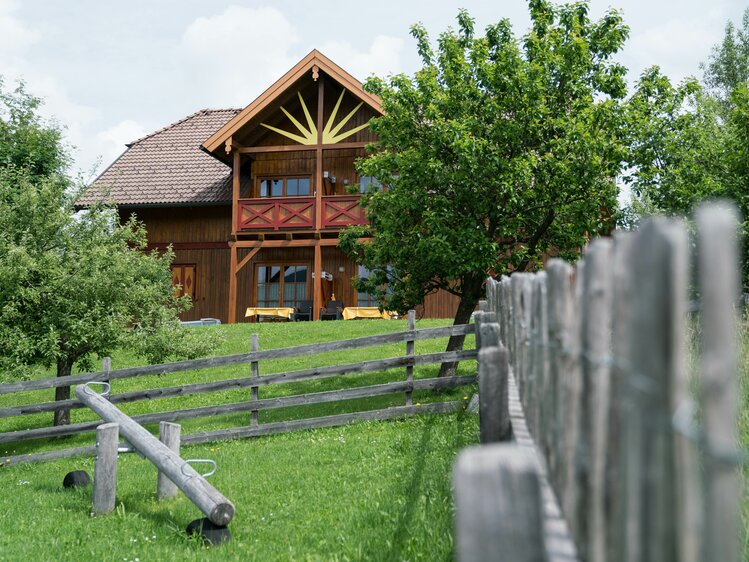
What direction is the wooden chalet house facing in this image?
toward the camera

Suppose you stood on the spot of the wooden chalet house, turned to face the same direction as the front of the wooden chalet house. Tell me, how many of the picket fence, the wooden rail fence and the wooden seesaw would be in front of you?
3

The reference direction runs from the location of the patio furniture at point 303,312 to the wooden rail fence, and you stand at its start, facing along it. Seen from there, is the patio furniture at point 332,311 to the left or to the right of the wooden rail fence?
left

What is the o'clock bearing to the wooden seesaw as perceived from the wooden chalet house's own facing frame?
The wooden seesaw is roughly at 12 o'clock from the wooden chalet house.

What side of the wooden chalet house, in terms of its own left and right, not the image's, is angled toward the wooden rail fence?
front

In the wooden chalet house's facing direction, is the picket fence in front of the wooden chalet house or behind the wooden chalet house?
in front

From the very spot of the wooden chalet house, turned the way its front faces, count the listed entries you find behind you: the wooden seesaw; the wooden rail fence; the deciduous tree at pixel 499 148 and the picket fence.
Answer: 0
